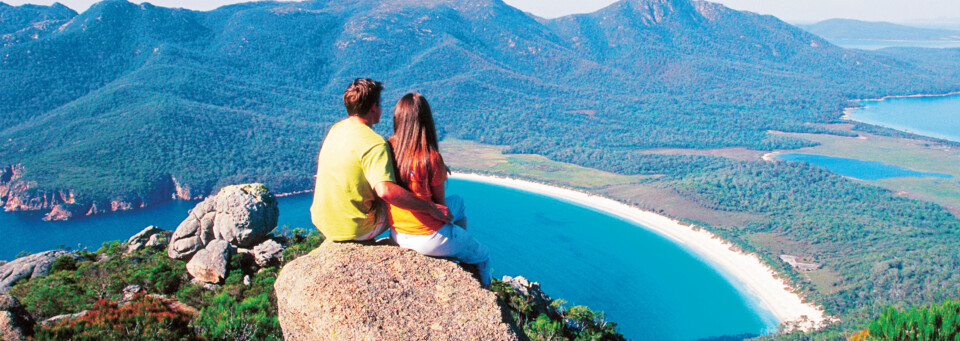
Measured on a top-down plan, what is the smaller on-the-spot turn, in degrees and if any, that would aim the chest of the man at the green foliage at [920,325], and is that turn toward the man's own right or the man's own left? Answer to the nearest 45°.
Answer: approximately 45° to the man's own right

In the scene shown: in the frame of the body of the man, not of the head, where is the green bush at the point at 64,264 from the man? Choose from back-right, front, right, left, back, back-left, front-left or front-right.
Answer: left

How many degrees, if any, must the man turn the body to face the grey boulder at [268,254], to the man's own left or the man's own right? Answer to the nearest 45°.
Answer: approximately 45° to the man's own left

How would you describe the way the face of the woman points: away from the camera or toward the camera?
away from the camera

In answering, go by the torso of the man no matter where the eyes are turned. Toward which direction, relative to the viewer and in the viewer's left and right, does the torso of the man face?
facing away from the viewer and to the right of the viewer

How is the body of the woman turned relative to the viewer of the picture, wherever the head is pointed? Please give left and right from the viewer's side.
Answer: facing away from the viewer and to the right of the viewer

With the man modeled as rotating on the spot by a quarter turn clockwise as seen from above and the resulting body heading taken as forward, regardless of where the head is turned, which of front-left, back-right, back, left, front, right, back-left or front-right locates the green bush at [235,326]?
back

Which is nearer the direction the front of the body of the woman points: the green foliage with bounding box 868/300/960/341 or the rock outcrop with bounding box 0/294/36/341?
the green foliage

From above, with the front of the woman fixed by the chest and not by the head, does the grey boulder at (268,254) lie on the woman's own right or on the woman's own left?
on the woman's own left

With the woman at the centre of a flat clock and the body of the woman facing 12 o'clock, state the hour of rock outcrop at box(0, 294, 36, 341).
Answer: The rock outcrop is roughly at 8 o'clock from the woman.
